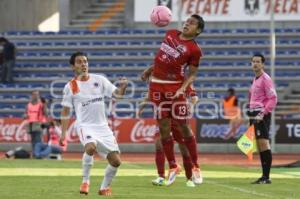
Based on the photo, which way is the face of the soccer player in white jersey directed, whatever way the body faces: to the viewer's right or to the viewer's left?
to the viewer's right

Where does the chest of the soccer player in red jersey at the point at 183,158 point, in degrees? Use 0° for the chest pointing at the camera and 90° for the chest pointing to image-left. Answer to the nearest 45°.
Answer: approximately 45°

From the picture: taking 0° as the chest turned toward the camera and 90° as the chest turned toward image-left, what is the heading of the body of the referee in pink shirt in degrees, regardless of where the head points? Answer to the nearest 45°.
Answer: approximately 45°

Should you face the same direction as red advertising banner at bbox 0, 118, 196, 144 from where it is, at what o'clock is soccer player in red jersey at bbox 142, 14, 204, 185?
The soccer player in red jersey is roughly at 12 o'clock from the red advertising banner.

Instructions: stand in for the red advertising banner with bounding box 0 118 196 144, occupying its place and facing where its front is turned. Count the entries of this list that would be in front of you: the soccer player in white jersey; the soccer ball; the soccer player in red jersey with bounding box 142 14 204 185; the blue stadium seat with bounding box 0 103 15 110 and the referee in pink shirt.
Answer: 4

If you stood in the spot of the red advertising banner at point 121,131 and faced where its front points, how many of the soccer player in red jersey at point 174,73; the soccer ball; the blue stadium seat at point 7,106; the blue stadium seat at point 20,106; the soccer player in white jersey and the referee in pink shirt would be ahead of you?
4

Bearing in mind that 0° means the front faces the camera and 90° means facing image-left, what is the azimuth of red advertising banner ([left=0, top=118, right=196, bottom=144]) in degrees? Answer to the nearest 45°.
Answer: approximately 0°

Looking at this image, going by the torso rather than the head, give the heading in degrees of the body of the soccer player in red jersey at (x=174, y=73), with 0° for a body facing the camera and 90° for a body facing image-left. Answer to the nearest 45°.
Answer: approximately 45°
